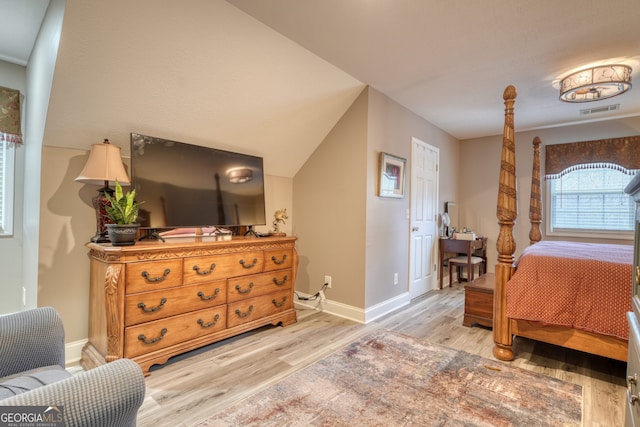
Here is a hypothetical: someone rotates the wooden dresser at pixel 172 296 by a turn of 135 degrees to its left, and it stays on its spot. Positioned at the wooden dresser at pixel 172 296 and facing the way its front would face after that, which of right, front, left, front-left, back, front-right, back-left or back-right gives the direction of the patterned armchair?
back

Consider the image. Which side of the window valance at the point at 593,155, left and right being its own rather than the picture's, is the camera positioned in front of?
front

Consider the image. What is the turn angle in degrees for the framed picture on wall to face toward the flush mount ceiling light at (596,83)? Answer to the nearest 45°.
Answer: approximately 45° to its left

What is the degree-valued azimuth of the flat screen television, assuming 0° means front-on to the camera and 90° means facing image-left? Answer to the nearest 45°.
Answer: approximately 315°

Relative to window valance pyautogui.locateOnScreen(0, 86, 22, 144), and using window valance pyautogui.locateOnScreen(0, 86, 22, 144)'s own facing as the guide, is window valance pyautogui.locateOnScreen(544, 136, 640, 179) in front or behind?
in front

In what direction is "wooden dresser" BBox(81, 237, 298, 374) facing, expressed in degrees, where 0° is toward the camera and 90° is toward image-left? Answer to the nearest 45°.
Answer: approximately 315°

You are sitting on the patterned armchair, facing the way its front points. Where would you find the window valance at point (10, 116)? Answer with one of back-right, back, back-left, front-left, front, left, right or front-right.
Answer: front-left

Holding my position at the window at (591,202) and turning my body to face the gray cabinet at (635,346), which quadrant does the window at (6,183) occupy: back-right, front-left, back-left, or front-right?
front-right

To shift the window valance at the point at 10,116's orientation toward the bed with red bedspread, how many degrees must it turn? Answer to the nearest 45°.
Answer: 0° — it already faces it

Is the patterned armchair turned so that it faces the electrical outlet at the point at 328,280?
yes

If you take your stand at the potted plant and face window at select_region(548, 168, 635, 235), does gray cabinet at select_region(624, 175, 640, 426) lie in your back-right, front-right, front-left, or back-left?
front-right

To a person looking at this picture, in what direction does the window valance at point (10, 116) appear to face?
facing the viewer and to the right of the viewer
